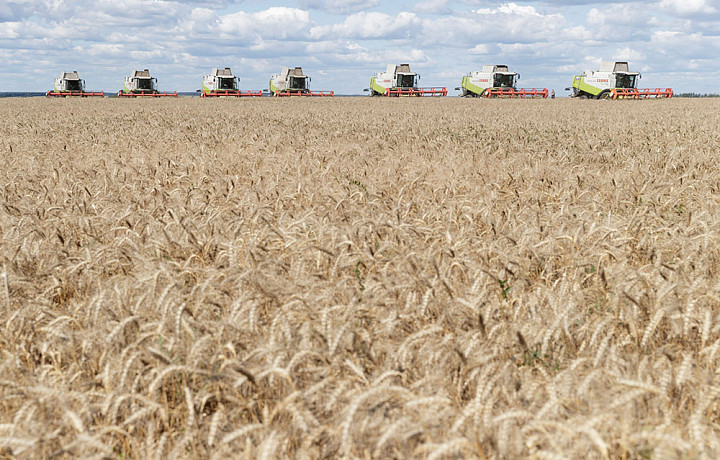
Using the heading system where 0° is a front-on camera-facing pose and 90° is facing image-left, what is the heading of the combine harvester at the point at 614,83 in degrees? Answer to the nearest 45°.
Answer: approximately 315°
